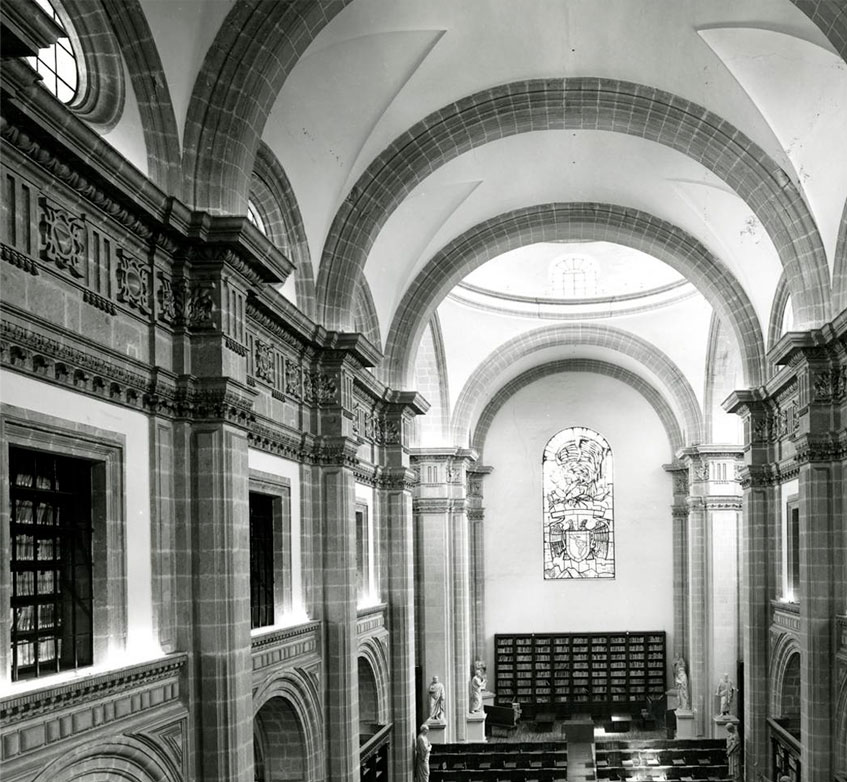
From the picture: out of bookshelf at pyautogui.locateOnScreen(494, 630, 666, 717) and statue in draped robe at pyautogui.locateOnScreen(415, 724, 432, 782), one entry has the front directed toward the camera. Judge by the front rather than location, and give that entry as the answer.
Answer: the bookshelf

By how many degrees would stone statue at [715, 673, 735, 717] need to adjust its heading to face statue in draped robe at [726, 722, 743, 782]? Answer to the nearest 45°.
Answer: approximately 45° to its left

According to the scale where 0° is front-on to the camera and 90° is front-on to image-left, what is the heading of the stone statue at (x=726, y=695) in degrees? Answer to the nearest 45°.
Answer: approximately 45°

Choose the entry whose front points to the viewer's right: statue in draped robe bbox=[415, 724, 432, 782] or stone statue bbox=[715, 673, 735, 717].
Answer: the statue in draped robe

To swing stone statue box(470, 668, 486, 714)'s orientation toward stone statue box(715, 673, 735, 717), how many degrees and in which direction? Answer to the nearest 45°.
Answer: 0° — it already faces it

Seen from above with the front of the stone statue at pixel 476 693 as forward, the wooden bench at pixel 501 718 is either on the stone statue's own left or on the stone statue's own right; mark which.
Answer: on the stone statue's own left

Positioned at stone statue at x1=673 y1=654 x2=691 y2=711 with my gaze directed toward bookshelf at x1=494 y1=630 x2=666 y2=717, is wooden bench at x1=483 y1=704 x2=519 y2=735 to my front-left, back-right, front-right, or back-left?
front-left

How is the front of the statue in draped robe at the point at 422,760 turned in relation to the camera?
facing to the right of the viewer

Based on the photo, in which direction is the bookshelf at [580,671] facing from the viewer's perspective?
toward the camera

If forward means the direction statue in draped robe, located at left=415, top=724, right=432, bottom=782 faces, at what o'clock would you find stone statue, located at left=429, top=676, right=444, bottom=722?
The stone statue is roughly at 9 o'clock from the statue in draped robe.
